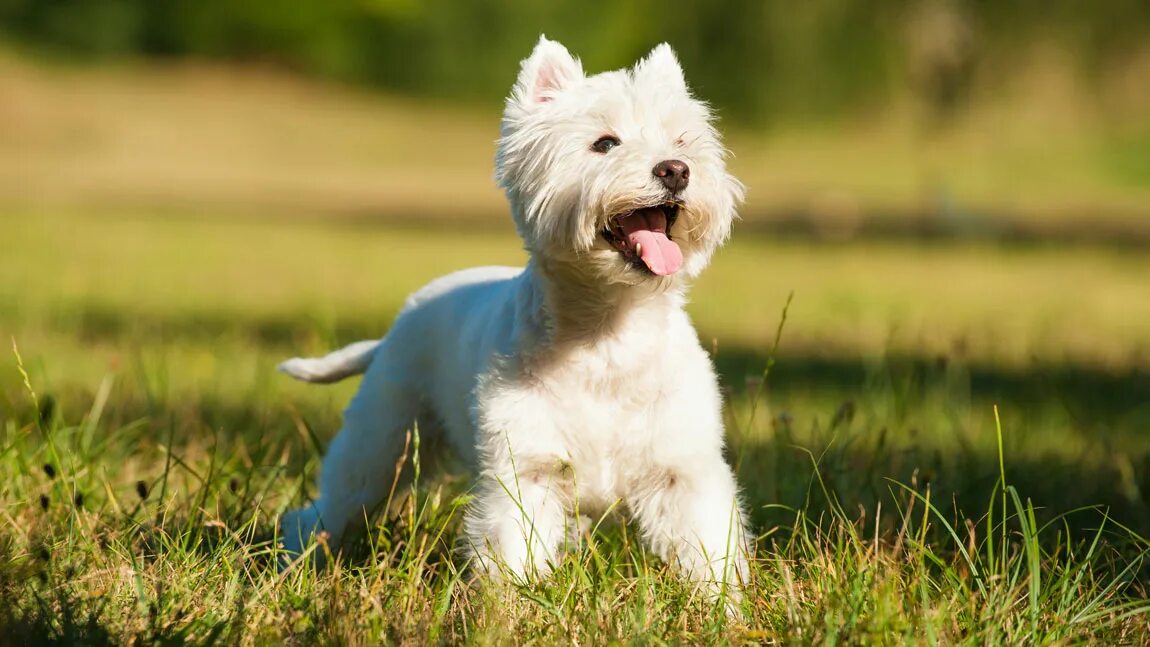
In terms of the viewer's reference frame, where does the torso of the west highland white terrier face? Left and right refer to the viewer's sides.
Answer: facing the viewer and to the right of the viewer
